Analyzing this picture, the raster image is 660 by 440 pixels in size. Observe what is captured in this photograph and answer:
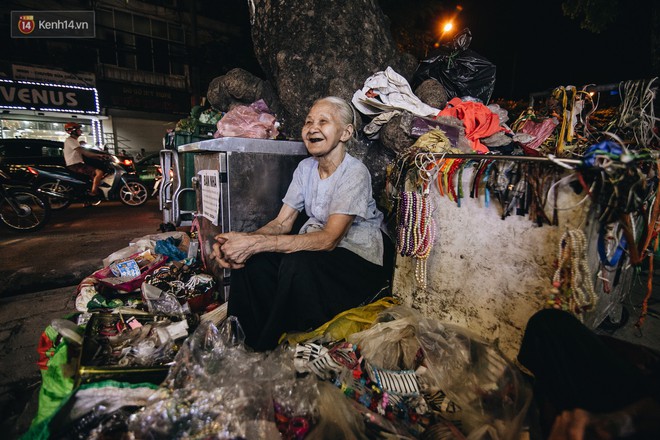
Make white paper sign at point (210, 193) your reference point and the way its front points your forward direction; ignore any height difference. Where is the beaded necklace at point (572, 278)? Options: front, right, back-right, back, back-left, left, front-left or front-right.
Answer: left

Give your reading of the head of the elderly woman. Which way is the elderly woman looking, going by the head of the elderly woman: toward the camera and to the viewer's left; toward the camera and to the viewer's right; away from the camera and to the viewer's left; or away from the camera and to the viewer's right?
toward the camera and to the viewer's left

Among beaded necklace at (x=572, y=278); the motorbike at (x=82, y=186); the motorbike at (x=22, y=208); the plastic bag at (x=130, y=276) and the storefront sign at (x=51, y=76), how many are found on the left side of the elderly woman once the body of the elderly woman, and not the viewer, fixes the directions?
1

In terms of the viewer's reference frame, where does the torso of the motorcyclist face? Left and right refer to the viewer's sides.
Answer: facing to the right of the viewer

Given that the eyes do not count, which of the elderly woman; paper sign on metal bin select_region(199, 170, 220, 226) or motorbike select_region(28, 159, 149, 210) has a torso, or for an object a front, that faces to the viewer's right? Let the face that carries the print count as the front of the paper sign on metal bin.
the motorbike

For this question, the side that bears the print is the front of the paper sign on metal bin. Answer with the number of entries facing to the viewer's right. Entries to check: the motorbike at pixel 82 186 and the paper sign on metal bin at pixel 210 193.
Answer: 1

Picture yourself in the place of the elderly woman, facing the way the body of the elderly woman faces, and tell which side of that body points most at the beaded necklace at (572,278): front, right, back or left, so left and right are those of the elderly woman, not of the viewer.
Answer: left

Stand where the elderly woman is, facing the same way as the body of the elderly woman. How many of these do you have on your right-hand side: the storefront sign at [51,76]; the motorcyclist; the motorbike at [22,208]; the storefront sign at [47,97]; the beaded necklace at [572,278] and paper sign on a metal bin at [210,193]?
5

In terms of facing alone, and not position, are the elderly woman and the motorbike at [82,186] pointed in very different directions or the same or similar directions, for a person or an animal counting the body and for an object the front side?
very different directions

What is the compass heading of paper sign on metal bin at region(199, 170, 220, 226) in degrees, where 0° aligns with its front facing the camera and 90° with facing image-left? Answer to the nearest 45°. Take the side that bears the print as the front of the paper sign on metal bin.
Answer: approximately 45°

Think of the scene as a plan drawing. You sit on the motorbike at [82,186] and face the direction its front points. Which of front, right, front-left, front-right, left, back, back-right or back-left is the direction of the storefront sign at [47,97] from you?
left

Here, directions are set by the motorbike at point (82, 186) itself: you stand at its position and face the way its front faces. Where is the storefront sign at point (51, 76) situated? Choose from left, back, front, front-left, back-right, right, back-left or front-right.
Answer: left
